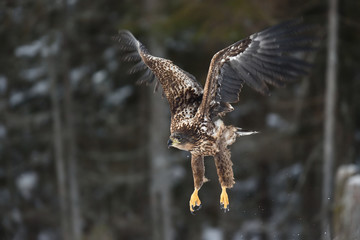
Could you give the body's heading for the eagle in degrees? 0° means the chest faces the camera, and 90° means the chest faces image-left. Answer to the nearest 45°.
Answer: approximately 45°
